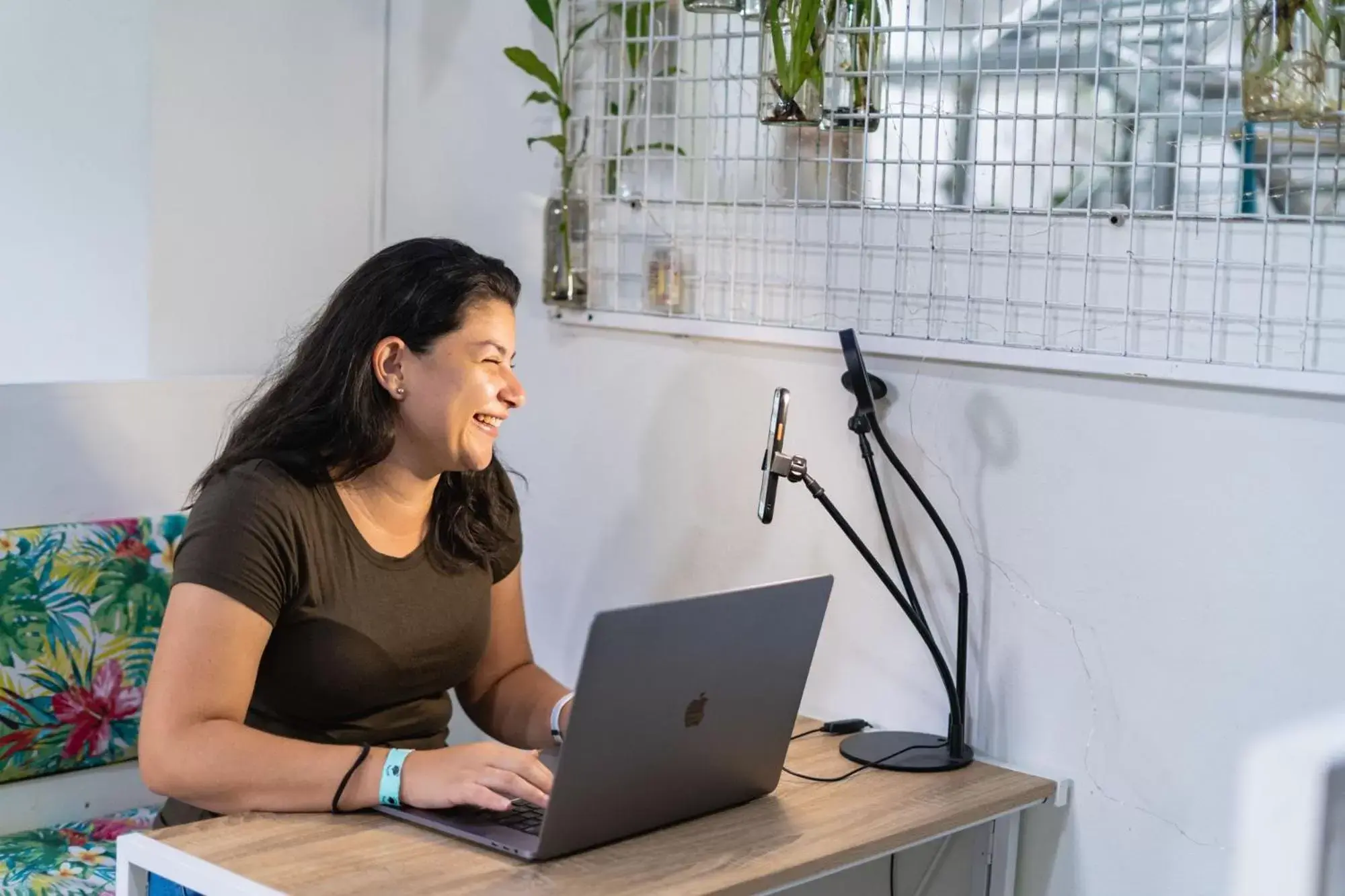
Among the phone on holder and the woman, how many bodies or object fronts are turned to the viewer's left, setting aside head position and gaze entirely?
1

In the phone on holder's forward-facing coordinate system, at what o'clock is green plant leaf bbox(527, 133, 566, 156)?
The green plant leaf is roughly at 2 o'clock from the phone on holder.

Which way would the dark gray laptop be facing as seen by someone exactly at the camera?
facing away from the viewer and to the left of the viewer

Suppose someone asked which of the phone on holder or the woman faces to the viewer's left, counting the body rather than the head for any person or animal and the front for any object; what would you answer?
the phone on holder

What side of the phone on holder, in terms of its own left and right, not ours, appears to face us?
left

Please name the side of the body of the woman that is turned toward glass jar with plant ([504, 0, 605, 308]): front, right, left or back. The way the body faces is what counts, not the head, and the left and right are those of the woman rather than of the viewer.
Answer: left

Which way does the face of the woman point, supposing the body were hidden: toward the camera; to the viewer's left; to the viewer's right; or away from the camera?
to the viewer's right

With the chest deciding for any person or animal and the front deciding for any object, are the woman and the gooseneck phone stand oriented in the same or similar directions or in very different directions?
very different directions

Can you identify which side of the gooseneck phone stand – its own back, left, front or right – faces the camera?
left

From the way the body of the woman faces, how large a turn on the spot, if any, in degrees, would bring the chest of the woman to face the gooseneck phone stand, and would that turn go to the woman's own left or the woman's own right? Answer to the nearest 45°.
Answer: approximately 45° to the woman's own left
